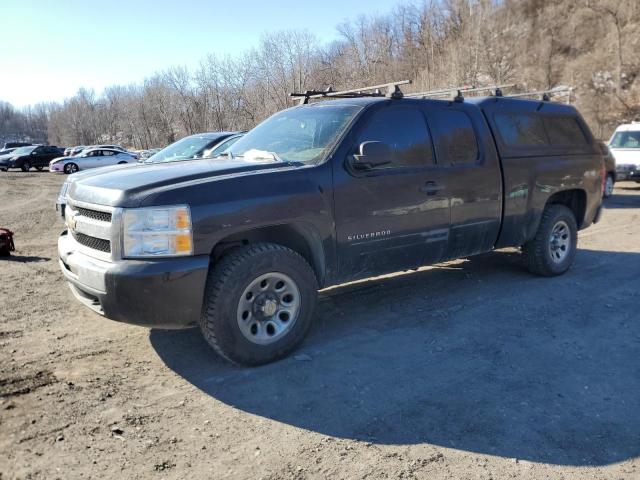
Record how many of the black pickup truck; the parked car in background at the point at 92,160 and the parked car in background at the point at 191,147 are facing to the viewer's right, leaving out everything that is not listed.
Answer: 0

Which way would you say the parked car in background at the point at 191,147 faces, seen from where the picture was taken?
facing the viewer and to the left of the viewer

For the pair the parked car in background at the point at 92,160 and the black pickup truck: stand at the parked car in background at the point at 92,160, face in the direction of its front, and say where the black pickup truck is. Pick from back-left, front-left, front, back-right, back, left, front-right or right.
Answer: left

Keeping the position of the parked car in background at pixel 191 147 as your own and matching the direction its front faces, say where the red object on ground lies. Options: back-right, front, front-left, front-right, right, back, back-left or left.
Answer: front

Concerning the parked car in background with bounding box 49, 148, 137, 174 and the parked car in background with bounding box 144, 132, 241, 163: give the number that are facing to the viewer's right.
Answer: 0

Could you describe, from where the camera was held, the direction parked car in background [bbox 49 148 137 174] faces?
facing to the left of the viewer

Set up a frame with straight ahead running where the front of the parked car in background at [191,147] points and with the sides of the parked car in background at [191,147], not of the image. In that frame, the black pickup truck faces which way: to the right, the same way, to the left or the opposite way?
the same way

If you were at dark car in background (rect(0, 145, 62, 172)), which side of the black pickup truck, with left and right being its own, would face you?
right
